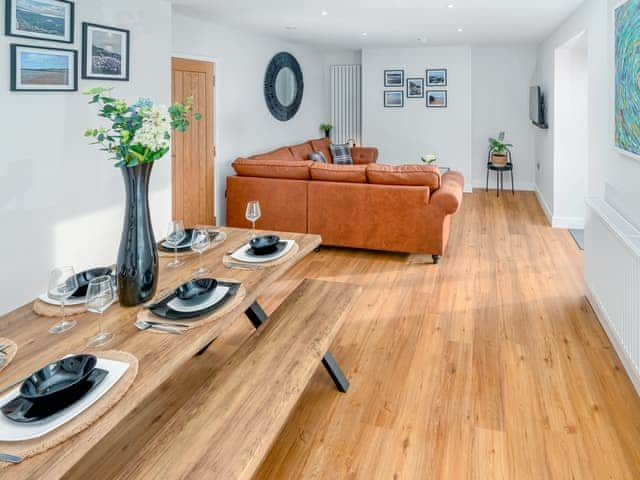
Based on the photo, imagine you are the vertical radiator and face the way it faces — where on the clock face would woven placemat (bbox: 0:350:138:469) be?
The woven placemat is roughly at 12 o'clock from the vertical radiator.

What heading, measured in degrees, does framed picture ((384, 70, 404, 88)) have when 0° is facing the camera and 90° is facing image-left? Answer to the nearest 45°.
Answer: approximately 0°

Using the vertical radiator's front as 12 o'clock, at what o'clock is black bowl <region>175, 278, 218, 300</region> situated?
The black bowl is roughly at 12 o'clock from the vertical radiator.

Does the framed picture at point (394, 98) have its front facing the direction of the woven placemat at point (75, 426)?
yes

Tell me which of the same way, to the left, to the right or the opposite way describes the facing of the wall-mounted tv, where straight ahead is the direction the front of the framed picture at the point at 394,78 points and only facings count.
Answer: to the right

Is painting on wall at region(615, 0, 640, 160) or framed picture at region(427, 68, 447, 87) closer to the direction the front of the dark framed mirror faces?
the painting on wall

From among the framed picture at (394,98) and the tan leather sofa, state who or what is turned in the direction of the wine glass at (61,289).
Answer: the framed picture

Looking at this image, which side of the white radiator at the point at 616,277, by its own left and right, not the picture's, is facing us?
left

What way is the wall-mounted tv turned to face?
to the viewer's left

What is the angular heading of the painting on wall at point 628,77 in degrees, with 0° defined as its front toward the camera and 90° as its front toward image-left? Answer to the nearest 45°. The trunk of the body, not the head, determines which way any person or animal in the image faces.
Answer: approximately 90°

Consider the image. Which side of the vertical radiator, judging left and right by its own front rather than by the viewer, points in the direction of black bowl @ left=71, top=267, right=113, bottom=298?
front

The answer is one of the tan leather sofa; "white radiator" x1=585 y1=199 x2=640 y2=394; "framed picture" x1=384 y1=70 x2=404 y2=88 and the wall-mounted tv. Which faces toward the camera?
the framed picture
